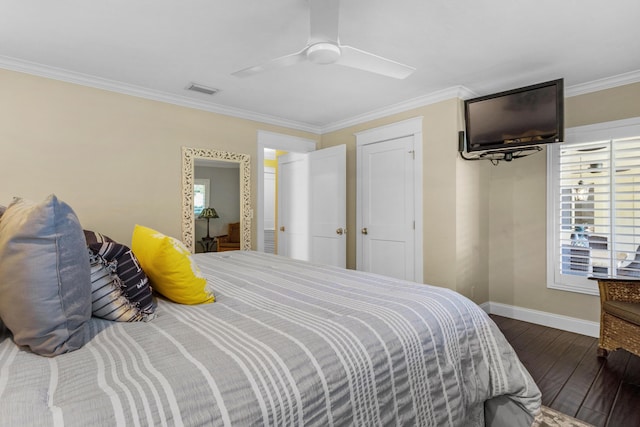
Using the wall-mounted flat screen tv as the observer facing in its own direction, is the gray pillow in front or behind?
in front

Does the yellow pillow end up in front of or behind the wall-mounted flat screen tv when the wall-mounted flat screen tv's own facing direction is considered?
in front

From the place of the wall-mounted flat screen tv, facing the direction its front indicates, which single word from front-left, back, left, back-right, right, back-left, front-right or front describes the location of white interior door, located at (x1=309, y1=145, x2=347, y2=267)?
front-right

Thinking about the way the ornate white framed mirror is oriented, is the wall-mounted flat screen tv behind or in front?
in front

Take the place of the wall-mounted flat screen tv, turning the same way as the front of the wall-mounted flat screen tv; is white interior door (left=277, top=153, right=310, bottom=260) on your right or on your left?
on your right

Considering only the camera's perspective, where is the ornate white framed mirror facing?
facing the viewer and to the right of the viewer

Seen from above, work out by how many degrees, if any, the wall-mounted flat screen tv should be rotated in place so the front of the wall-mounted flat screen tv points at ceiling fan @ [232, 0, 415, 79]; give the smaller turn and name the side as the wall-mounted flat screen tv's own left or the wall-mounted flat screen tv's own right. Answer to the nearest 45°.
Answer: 0° — it already faces it

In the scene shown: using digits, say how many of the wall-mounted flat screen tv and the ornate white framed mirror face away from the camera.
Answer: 0

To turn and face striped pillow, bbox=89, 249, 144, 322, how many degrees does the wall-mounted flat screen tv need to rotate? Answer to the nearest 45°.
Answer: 0° — it already faces it

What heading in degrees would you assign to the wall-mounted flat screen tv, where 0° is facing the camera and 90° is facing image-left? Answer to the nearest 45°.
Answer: approximately 45°
